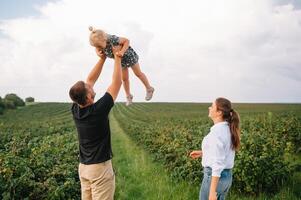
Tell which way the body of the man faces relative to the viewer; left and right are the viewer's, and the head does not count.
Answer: facing away from the viewer and to the right of the viewer

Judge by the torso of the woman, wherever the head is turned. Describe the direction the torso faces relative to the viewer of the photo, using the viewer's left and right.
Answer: facing to the left of the viewer

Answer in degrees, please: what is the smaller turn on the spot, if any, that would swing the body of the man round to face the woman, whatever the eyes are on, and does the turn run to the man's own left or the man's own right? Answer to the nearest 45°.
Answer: approximately 45° to the man's own right

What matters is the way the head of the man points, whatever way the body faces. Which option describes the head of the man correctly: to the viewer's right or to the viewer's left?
to the viewer's right

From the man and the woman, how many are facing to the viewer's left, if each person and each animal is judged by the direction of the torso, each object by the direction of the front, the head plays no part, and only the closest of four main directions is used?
1

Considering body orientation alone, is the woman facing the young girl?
yes

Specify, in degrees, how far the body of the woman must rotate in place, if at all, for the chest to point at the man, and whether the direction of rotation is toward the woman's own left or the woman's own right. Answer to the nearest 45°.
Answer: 0° — they already face them

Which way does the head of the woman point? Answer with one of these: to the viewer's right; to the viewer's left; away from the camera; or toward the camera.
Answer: to the viewer's left
